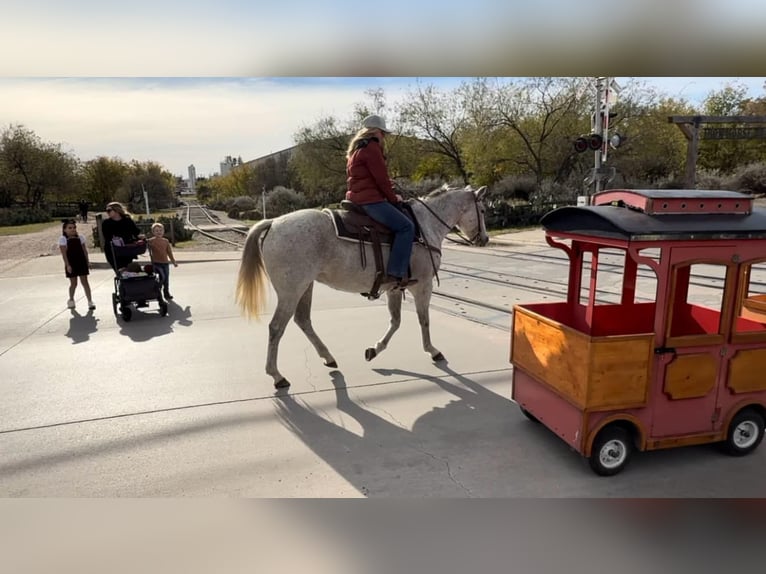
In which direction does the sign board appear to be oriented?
toward the camera

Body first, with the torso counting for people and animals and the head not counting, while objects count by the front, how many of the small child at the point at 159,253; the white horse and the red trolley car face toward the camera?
1

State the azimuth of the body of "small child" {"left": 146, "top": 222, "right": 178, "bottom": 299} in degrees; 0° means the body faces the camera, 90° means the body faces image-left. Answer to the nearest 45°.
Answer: approximately 0°

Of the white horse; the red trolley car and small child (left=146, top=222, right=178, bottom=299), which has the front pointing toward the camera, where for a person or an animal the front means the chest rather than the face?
the small child

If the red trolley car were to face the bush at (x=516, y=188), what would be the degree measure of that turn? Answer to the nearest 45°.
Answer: approximately 45° to its left

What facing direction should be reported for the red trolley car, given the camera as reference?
facing away from the viewer and to the right of the viewer

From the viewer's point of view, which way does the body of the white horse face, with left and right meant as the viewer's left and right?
facing away from the viewer and to the right of the viewer

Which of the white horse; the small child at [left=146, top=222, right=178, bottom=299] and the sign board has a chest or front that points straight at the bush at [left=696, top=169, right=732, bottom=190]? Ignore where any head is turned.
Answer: the white horse

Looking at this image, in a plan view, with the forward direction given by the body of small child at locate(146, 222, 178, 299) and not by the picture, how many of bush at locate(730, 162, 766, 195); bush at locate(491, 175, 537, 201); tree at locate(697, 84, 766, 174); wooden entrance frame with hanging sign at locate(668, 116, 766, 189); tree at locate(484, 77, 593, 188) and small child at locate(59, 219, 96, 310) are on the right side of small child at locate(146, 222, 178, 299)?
1

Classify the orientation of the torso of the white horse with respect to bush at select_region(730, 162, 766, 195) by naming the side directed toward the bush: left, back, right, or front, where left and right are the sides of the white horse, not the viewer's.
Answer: front

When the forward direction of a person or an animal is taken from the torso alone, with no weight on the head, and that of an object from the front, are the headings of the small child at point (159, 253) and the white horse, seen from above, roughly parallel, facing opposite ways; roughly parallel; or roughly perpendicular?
roughly perpendicular

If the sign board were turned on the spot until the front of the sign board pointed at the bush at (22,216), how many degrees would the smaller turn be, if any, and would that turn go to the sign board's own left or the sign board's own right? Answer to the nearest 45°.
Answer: approximately 45° to the sign board's own right

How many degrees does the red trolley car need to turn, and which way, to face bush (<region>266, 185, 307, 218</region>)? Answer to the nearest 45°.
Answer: approximately 90° to its left

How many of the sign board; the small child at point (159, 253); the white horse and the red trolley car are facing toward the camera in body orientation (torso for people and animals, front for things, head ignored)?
2

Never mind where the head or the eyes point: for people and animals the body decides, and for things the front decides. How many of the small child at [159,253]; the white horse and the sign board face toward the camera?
2

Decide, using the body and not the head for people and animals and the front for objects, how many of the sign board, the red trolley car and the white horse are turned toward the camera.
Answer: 1

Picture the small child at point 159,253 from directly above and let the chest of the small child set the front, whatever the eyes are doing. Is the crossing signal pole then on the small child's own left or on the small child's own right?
on the small child's own left

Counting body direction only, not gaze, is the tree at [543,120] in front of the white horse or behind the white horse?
in front
